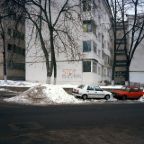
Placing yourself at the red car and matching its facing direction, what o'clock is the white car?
The white car is roughly at 12 o'clock from the red car.

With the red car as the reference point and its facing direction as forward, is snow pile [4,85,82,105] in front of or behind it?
in front

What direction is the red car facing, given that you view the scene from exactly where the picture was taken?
facing the viewer and to the left of the viewer
